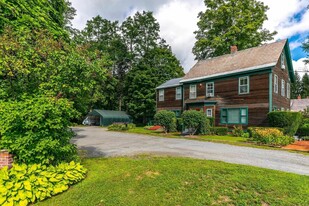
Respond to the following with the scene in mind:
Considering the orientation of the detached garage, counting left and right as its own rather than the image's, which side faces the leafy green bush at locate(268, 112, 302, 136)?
left

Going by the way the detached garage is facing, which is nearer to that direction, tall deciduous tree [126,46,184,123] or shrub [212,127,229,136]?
the shrub

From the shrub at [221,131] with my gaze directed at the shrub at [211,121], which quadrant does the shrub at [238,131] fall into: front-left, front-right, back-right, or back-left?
back-right

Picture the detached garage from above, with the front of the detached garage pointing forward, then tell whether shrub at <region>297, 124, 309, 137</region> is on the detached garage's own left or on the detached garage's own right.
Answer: on the detached garage's own left

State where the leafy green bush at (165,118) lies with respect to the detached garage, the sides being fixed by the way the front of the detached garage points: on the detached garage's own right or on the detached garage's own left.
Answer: on the detached garage's own left

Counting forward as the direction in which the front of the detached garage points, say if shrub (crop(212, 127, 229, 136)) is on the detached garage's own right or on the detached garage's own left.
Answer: on the detached garage's own left

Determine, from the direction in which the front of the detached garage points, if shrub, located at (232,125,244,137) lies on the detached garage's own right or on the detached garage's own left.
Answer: on the detached garage's own left

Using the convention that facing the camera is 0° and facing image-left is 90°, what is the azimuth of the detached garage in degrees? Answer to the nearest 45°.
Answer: approximately 45°

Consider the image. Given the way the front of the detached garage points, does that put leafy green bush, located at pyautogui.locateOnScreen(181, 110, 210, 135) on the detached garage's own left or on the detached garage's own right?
on the detached garage's own left

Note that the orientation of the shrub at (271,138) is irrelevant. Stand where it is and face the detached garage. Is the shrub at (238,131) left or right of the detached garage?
right

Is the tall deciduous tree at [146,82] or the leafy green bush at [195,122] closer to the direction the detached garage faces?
the leafy green bush

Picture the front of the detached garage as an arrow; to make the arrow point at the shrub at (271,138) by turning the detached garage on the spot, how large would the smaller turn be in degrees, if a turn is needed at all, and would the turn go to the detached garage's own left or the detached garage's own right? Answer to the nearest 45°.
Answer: approximately 45° to the detached garage's own left

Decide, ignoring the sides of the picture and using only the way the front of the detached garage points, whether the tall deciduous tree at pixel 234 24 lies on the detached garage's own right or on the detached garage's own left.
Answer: on the detached garage's own left
